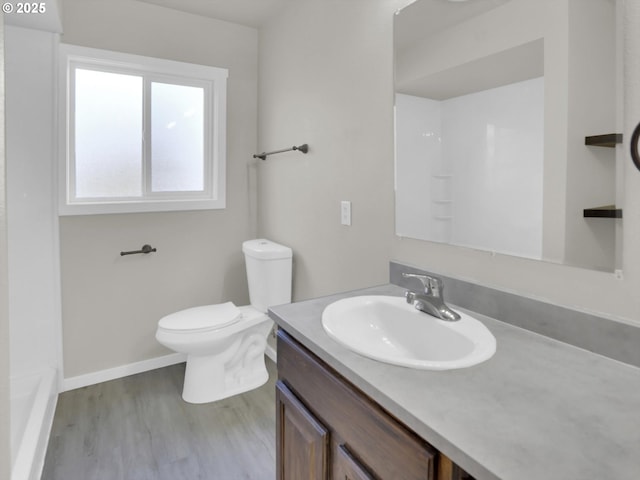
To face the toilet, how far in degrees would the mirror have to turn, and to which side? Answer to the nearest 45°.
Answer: approximately 90° to its right

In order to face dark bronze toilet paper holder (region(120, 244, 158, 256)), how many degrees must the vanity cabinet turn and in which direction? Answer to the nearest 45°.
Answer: approximately 90° to its right

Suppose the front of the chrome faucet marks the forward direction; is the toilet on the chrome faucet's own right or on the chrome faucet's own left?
on the chrome faucet's own right

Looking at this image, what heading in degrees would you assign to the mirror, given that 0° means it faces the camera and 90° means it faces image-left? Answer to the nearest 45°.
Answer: approximately 45°

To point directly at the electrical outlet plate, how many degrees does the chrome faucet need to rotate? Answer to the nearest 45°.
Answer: approximately 90° to its right

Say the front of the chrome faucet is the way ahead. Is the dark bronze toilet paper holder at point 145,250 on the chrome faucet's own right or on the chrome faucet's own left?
on the chrome faucet's own right

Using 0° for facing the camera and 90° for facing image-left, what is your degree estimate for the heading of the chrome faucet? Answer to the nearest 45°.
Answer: approximately 45°

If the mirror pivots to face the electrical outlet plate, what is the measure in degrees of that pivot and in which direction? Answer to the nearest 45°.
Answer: approximately 90° to its right

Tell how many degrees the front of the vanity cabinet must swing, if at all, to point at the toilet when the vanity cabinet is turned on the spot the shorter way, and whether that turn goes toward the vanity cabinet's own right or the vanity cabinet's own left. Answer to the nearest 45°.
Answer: approximately 90° to the vanity cabinet's own right
